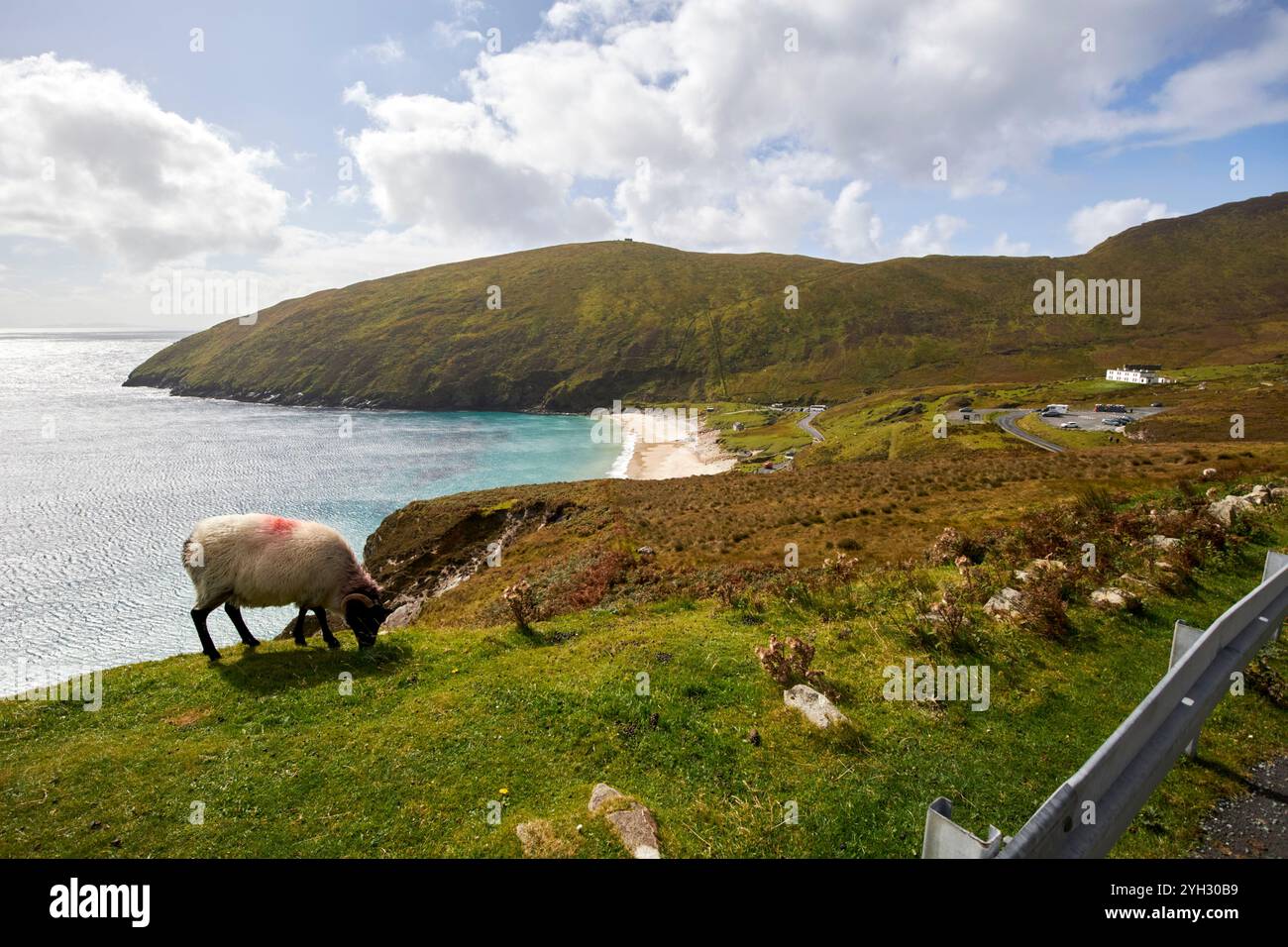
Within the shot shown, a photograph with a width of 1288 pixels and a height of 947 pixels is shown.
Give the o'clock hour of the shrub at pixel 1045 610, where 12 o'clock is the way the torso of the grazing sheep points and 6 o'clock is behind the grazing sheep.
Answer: The shrub is roughly at 1 o'clock from the grazing sheep.

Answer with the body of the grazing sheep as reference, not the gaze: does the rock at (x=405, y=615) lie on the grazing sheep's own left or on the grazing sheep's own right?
on the grazing sheep's own left

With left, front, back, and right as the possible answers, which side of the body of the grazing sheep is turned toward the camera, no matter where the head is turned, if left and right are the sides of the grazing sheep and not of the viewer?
right

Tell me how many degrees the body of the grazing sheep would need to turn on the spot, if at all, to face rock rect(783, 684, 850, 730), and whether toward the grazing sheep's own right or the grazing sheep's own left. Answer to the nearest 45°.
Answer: approximately 45° to the grazing sheep's own right
